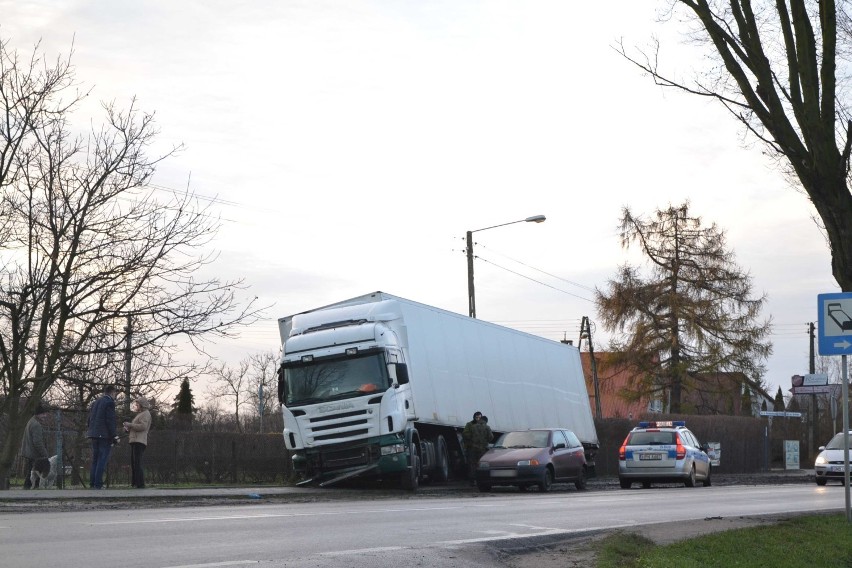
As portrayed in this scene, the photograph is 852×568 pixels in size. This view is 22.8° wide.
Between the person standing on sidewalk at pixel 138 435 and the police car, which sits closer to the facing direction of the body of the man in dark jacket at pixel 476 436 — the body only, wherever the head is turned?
the person standing on sidewalk

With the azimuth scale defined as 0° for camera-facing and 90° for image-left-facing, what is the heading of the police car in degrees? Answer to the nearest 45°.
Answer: approximately 225°

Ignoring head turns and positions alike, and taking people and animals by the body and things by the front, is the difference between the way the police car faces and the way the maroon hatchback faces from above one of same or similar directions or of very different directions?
very different directions

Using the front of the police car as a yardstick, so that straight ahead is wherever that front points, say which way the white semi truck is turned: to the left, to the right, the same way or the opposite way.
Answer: the opposite way

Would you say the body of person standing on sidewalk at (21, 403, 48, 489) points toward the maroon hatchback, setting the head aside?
yes

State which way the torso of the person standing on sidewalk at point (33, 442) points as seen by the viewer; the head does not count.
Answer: to the viewer's right

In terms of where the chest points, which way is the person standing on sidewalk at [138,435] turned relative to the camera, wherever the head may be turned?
to the viewer's left
